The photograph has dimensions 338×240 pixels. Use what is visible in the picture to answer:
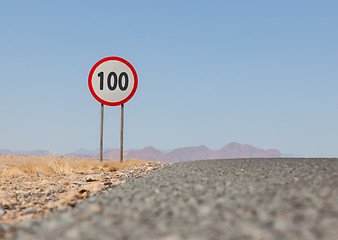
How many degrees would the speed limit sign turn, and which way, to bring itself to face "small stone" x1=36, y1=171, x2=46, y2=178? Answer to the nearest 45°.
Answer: approximately 45° to its right

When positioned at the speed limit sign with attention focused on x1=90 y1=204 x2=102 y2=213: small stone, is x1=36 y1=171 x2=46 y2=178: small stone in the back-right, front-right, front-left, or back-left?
front-right

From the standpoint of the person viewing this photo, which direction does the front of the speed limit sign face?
facing the viewer

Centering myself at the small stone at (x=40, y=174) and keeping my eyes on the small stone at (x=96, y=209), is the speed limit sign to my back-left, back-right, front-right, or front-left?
back-left

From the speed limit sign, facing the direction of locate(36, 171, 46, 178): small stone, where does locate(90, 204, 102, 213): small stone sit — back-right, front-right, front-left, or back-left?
front-left

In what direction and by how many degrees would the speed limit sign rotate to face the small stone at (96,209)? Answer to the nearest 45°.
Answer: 0° — it already faces it

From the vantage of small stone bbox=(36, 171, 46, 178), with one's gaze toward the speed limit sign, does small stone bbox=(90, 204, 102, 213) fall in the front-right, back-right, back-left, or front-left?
back-right
